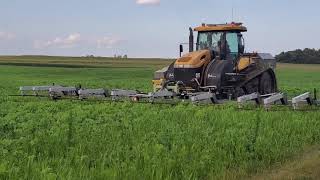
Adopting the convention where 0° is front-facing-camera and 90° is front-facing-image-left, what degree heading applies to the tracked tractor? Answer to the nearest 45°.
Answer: approximately 45°
